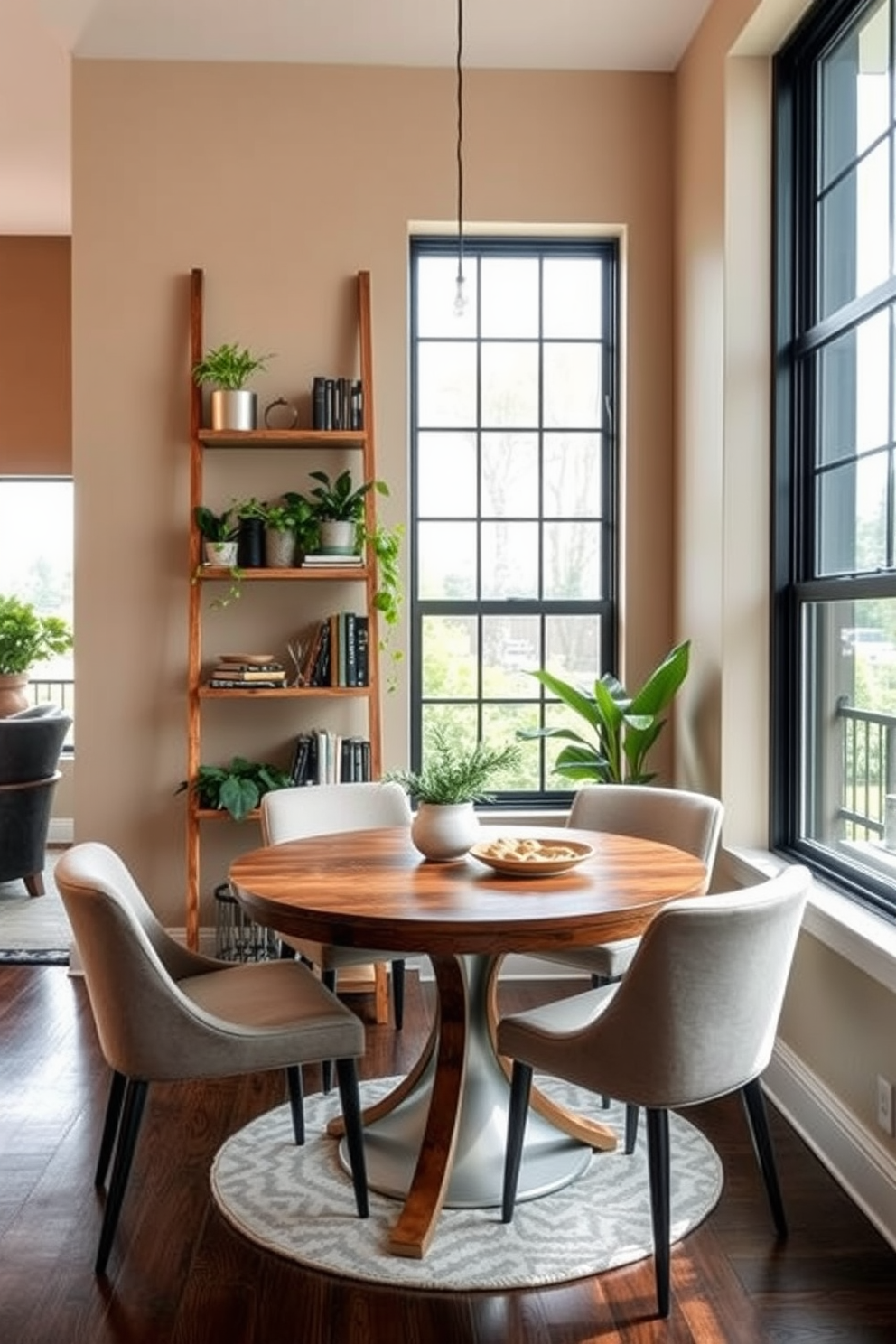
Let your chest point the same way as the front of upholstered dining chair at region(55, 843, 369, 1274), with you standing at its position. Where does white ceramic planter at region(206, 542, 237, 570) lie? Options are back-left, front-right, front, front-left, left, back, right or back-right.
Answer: left

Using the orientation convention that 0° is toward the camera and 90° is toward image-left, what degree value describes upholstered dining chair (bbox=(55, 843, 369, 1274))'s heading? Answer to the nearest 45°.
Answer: approximately 270°

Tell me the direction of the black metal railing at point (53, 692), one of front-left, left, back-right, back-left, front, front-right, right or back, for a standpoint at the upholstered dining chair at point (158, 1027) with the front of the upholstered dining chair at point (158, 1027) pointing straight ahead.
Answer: left

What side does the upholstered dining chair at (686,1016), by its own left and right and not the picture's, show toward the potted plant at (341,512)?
front

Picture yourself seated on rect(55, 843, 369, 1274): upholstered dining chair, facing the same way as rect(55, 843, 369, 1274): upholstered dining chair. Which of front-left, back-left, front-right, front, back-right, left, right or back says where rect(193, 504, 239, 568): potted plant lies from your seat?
left

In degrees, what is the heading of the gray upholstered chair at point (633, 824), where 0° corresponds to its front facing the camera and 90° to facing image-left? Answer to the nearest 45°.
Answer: approximately 45°

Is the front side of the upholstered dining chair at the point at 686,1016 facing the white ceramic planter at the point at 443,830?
yes

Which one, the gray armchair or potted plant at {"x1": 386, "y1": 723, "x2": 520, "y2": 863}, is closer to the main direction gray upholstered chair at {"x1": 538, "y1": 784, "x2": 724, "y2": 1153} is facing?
the potted plant

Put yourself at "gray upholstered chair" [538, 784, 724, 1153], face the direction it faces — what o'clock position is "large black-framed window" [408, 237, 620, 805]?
The large black-framed window is roughly at 4 o'clock from the gray upholstered chair.

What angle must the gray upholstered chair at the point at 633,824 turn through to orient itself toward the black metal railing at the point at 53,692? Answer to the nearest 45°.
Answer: approximately 90° to its right

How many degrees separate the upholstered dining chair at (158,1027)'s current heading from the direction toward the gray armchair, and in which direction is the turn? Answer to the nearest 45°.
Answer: approximately 90° to its left

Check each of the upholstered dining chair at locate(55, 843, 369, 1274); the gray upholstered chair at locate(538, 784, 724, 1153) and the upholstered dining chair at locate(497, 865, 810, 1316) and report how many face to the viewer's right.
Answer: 1

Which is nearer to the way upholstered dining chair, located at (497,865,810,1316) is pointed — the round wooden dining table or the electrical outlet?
the round wooden dining table

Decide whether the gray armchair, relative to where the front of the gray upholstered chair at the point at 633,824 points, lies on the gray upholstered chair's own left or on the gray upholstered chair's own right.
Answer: on the gray upholstered chair's own right

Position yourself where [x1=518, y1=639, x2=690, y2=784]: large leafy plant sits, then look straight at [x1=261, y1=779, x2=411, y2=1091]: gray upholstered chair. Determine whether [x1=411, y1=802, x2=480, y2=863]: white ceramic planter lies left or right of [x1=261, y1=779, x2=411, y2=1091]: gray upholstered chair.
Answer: left

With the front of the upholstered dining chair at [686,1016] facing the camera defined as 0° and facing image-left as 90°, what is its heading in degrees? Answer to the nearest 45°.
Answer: approximately 135°
